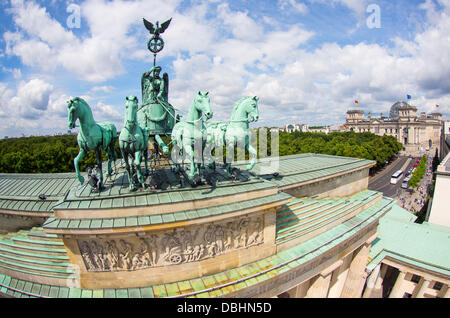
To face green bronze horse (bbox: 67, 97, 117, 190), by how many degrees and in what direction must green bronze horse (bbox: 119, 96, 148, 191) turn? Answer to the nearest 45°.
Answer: approximately 90° to its right

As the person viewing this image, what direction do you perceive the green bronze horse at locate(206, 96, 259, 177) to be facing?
facing to the right of the viewer

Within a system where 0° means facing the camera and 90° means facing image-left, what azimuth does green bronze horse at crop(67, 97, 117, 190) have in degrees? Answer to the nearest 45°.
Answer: approximately 45°

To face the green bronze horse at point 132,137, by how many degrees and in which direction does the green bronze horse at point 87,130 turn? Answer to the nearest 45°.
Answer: approximately 135° to its left

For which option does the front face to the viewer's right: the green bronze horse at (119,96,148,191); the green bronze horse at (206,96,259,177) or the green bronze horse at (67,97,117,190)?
the green bronze horse at (206,96,259,177)

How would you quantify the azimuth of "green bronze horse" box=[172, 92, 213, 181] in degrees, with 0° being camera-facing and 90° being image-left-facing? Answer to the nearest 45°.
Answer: approximately 315°

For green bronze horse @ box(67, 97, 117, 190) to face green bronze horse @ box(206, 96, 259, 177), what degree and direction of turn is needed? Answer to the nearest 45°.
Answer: approximately 135° to its left

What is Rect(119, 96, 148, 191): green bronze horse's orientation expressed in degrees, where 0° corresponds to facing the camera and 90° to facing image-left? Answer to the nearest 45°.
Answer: approximately 0°

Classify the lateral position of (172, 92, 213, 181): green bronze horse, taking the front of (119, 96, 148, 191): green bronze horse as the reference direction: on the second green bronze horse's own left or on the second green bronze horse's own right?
on the second green bronze horse's own left

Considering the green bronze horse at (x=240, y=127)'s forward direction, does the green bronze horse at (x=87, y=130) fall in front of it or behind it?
behind
